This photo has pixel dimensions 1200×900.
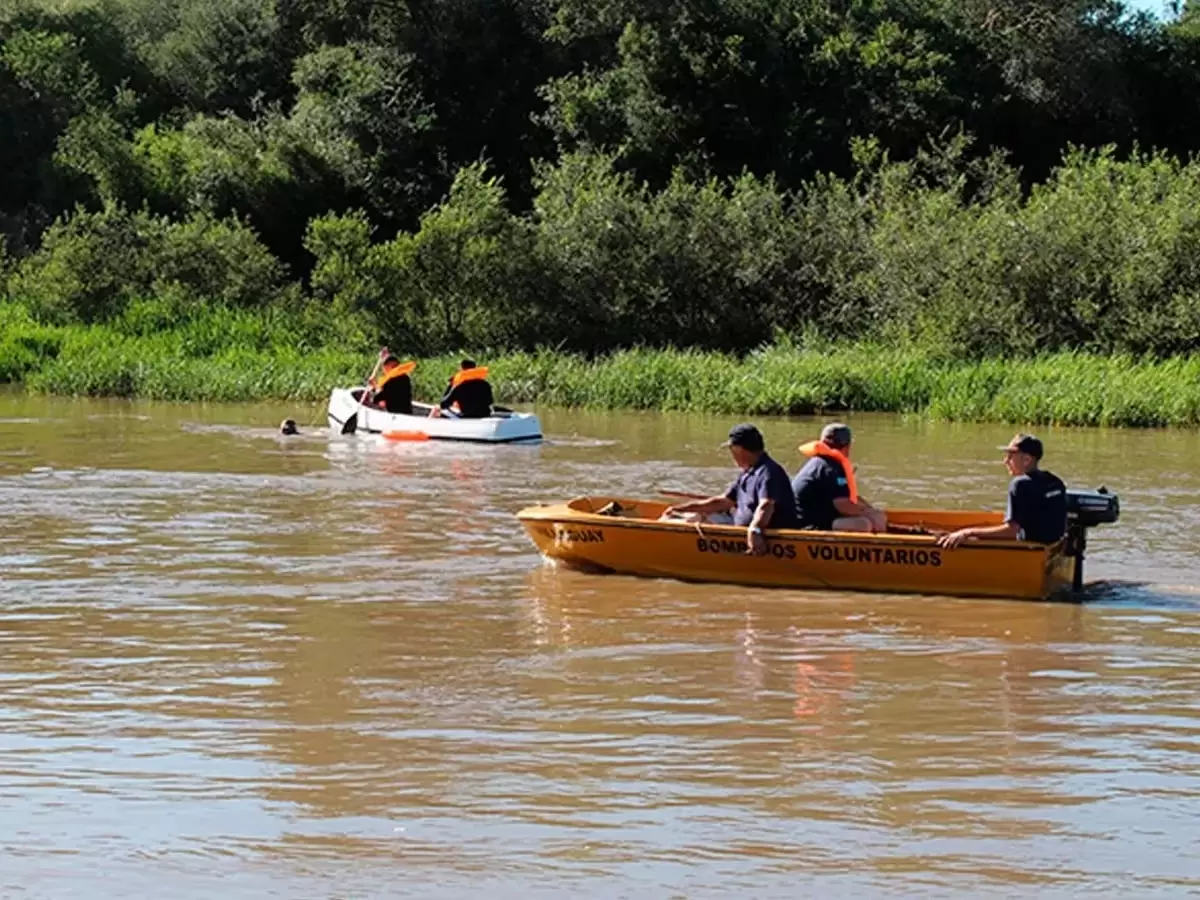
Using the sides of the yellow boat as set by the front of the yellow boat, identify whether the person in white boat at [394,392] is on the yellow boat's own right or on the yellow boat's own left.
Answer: on the yellow boat's own right

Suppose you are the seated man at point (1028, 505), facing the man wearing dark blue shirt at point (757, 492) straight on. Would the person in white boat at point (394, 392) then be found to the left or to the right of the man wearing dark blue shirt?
right

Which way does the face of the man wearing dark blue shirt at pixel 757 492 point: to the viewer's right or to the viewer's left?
to the viewer's left

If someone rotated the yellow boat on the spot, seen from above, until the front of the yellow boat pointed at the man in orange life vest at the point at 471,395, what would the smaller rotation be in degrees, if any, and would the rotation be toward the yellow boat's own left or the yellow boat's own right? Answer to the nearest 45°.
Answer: approximately 45° to the yellow boat's own right

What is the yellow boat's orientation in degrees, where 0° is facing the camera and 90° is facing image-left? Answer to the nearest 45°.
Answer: approximately 90°
